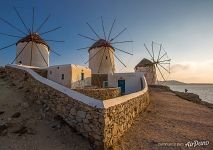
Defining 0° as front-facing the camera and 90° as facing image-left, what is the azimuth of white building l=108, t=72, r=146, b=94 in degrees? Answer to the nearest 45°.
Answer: approximately 0°

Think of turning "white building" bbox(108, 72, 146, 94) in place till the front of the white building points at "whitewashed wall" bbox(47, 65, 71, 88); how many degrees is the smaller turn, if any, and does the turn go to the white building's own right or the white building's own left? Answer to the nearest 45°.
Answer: approximately 45° to the white building's own right

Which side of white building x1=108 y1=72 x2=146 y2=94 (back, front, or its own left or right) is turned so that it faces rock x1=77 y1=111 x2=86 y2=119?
front

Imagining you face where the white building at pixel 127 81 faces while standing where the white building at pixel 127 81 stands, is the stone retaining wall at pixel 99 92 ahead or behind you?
ahead

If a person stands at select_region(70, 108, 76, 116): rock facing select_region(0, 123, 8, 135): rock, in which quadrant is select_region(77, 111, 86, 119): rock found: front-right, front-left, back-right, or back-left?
back-left

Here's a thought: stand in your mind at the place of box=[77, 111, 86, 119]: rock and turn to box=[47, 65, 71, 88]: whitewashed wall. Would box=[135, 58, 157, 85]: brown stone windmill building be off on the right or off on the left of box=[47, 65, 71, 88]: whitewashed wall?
right

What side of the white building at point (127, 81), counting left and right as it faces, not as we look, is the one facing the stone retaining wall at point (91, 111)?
front

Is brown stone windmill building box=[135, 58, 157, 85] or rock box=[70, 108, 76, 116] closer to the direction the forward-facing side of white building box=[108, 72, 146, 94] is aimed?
the rock

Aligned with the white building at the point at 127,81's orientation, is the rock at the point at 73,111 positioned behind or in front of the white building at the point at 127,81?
in front
